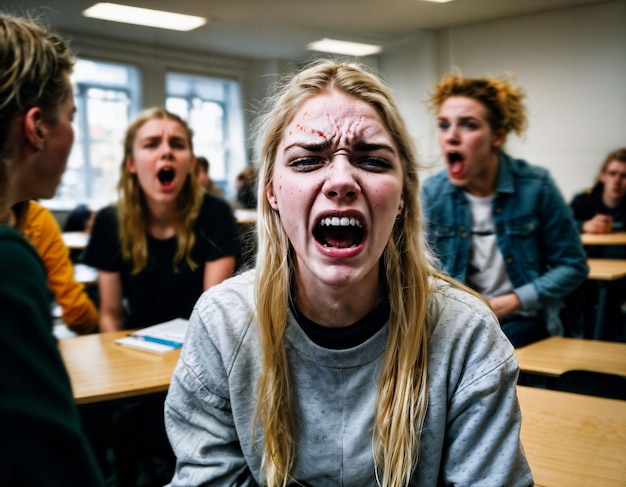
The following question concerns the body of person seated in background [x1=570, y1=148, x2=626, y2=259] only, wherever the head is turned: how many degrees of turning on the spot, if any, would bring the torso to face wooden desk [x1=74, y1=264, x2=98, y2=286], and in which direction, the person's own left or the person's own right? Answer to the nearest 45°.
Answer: approximately 45° to the person's own right

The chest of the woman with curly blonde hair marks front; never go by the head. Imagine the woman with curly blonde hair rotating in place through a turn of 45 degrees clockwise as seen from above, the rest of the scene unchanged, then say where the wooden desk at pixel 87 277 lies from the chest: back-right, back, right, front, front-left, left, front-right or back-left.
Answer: front

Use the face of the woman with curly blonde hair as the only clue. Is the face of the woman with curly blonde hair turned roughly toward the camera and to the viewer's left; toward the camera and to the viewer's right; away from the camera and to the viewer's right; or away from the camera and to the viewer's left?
toward the camera and to the viewer's left

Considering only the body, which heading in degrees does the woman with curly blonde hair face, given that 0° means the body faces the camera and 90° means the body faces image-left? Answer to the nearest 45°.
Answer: approximately 45°

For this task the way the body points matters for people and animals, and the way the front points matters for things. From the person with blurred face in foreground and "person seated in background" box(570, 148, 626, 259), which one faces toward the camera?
the person seated in background

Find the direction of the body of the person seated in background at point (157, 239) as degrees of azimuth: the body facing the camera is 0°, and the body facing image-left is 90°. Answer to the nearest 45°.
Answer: approximately 0°

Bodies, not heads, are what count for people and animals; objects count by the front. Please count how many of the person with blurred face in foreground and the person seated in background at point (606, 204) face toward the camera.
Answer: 1

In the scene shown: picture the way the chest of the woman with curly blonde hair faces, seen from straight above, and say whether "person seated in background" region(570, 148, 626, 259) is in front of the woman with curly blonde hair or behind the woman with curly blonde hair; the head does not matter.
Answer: behind

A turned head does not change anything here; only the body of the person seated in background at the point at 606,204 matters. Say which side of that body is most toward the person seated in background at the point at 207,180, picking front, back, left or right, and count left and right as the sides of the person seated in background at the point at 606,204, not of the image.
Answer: right

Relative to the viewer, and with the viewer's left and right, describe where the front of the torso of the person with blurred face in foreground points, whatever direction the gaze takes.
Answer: facing away from the viewer and to the right of the viewer

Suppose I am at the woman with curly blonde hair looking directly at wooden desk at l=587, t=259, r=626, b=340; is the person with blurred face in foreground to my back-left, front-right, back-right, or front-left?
back-right

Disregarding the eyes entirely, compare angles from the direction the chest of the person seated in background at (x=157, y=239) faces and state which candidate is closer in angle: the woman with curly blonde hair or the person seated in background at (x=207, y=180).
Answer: the woman with curly blonde hair

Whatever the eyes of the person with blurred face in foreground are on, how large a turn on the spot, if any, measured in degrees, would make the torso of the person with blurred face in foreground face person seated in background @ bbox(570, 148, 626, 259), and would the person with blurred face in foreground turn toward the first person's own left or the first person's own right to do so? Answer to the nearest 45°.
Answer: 0° — they already face them

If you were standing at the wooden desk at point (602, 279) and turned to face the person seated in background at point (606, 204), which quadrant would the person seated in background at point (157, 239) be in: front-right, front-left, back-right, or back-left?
back-left

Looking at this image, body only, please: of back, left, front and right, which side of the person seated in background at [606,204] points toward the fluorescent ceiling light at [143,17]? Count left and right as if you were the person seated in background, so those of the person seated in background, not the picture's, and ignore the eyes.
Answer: right

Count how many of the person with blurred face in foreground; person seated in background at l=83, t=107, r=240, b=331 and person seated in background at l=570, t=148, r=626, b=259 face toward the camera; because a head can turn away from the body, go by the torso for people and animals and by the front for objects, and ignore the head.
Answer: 2

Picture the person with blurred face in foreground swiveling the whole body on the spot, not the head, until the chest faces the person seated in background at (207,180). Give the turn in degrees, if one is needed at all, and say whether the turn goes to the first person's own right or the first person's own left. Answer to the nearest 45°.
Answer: approximately 45° to the first person's own left

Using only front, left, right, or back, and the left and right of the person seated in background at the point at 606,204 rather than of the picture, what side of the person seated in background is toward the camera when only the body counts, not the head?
front

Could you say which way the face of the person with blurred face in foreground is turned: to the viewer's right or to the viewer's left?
to the viewer's right
